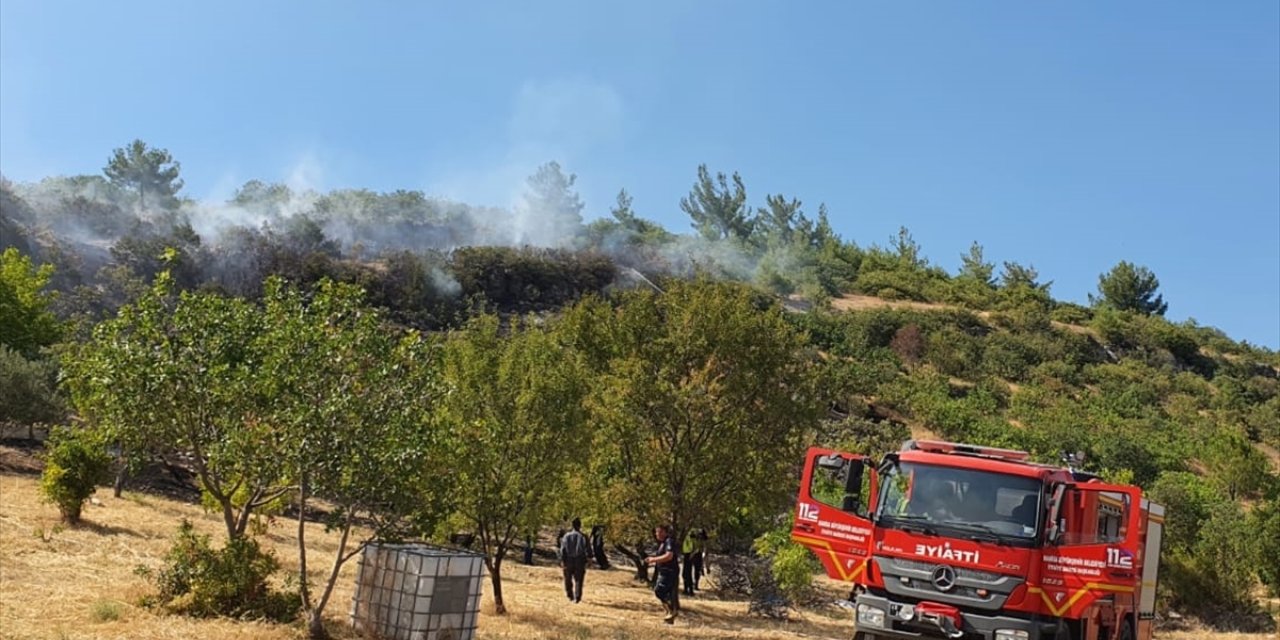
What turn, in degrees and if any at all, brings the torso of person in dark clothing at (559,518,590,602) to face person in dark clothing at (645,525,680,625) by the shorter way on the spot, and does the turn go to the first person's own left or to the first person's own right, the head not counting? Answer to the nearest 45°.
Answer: approximately 90° to the first person's own right

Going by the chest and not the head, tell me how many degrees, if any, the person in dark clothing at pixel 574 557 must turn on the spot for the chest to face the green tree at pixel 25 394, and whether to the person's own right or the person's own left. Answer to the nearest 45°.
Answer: approximately 45° to the person's own left

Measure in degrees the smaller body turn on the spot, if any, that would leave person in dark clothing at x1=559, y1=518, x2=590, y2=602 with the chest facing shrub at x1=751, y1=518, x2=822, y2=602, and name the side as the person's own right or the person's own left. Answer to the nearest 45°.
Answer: approximately 45° to the person's own right

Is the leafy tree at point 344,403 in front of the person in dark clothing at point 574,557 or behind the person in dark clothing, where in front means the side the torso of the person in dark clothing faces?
behind

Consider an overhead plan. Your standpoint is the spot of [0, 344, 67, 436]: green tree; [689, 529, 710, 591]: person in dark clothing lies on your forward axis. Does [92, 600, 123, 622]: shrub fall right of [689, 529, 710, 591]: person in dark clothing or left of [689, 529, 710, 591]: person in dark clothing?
right

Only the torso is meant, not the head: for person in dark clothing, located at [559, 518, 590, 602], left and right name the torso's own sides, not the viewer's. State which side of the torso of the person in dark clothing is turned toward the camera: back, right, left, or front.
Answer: back

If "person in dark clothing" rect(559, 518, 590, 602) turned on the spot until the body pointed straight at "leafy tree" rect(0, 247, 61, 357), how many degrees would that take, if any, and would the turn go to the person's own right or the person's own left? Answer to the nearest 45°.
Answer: approximately 45° to the person's own left
